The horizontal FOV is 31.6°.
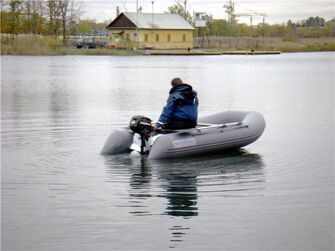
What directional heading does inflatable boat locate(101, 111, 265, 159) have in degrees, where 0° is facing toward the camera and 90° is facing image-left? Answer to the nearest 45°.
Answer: approximately 225°
